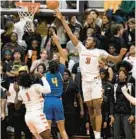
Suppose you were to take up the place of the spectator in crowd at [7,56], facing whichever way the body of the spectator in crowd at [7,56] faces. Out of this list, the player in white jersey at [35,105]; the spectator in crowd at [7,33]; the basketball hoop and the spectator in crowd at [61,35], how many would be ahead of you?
1

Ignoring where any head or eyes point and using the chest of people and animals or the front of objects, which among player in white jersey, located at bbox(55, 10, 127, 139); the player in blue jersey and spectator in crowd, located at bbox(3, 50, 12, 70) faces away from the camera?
the player in blue jersey

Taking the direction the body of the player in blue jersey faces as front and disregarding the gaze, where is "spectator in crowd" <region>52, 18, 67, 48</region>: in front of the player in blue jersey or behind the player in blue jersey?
in front

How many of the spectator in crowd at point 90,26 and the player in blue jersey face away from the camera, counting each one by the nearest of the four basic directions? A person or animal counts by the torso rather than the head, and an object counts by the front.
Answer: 1

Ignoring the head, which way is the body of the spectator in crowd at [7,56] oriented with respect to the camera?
toward the camera

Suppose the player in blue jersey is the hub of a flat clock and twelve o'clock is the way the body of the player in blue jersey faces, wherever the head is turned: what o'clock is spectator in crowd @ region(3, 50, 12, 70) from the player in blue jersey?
The spectator in crowd is roughly at 11 o'clock from the player in blue jersey.

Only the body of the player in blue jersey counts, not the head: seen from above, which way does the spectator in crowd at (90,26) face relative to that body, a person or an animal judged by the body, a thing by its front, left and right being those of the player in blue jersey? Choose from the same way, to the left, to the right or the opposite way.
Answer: the opposite way

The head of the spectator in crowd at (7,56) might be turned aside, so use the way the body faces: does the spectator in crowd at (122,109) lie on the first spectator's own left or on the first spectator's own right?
on the first spectator's own left

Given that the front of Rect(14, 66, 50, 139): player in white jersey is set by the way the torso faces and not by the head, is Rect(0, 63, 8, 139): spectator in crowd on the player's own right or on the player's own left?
on the player's own left

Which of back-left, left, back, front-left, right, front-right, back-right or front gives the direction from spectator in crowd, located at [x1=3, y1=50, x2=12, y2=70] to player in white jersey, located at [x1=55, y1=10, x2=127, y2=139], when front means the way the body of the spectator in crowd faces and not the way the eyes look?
front-left

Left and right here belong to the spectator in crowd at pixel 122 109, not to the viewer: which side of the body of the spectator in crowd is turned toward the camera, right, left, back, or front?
front

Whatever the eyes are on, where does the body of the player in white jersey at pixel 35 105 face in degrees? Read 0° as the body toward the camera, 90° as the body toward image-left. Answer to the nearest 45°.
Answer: approximately 225°

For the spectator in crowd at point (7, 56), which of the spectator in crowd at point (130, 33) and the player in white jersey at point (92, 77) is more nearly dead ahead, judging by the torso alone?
the player in white jersey

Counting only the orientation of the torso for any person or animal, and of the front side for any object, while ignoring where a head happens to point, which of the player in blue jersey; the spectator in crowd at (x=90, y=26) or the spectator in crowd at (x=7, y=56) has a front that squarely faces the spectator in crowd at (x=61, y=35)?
the player in blue jersey

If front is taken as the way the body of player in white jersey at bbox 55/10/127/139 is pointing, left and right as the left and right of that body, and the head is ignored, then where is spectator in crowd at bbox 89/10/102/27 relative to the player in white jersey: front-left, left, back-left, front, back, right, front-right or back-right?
back-right

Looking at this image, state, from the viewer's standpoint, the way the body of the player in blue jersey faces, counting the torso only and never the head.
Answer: away from the camera

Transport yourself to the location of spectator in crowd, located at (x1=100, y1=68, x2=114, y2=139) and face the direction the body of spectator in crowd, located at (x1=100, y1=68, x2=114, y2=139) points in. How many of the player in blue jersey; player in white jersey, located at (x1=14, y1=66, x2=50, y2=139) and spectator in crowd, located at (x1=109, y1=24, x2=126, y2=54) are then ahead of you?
2
